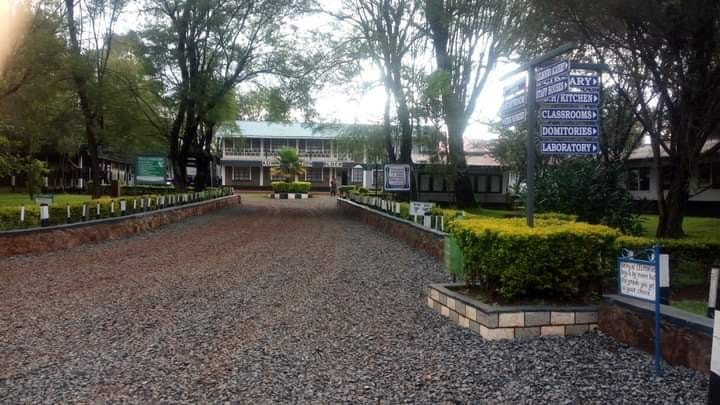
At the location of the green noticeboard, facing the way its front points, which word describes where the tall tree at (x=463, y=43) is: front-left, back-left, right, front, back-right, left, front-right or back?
front-left

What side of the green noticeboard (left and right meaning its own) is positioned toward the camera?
front

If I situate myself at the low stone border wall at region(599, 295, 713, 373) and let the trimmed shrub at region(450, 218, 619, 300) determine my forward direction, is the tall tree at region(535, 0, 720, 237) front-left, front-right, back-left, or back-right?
front-right

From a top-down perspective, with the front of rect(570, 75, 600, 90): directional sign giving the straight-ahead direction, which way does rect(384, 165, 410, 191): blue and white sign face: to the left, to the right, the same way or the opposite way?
the same way

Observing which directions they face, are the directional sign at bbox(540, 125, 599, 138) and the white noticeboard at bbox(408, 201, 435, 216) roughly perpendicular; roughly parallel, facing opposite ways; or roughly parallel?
roughly parallel

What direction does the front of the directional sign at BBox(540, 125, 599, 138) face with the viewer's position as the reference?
facing the viewer

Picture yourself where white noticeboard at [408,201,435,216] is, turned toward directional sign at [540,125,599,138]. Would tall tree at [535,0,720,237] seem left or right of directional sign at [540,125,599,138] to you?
left

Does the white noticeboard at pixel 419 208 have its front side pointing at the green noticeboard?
no

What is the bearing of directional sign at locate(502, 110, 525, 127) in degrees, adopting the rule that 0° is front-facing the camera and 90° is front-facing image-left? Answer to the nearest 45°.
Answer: approximately 45°

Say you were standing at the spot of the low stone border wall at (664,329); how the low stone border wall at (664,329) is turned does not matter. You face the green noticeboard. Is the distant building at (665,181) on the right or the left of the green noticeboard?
right

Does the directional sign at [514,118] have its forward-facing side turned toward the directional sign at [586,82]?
no

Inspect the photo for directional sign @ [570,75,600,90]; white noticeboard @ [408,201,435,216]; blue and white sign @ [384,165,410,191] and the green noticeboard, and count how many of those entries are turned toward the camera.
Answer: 4

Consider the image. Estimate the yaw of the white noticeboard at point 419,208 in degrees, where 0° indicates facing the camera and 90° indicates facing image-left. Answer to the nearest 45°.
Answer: approximately 0°

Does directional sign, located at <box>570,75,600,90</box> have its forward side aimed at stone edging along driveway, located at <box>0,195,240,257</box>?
no
